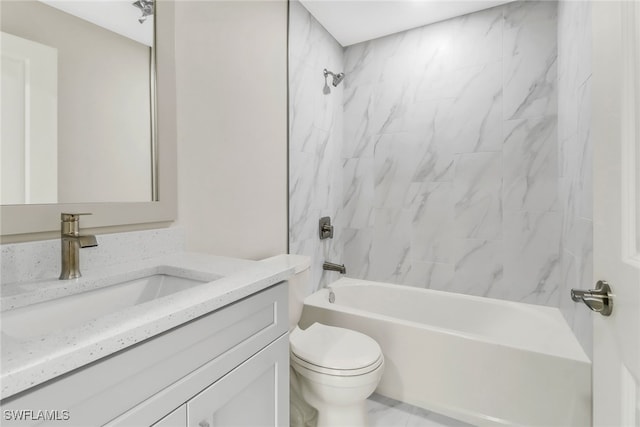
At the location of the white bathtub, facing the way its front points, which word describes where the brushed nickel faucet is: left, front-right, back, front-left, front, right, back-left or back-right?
front-right

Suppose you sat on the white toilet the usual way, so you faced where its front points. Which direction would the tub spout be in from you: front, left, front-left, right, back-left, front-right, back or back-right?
back-left

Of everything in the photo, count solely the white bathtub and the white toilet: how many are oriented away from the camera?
0

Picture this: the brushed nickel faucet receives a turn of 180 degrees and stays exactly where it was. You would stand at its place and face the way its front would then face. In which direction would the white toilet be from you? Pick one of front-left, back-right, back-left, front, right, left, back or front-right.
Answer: back-right

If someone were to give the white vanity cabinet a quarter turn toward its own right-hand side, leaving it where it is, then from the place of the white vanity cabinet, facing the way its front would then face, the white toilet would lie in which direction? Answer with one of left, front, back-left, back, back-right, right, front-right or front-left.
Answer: back

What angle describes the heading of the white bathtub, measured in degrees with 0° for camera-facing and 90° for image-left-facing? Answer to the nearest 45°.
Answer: approximately 0°

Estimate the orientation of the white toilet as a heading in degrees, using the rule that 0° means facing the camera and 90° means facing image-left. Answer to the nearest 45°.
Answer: approximately 315°

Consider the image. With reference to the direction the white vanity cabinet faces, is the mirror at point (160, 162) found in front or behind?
behind
